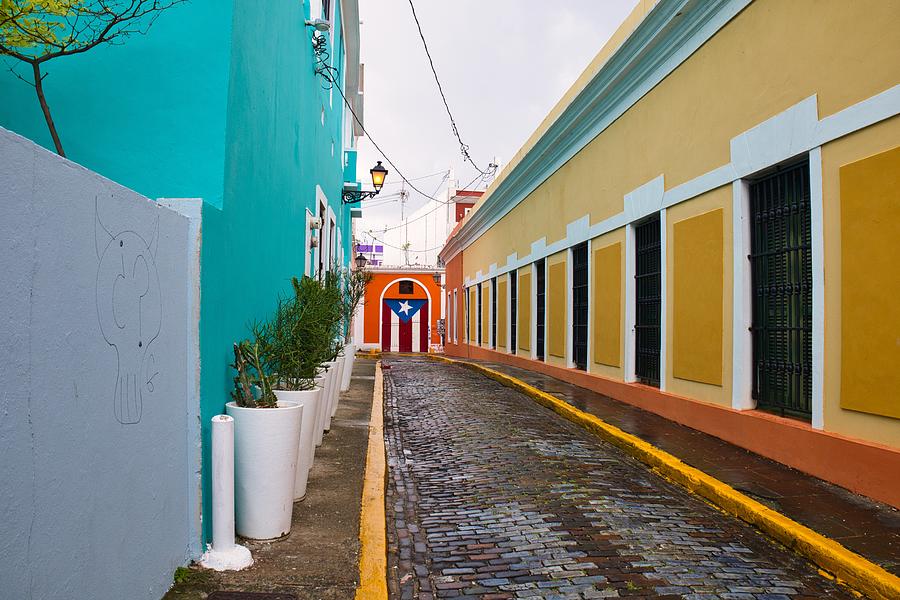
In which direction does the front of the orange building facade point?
toward the camera

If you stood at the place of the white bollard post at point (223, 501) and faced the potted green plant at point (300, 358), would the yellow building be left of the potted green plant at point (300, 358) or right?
right

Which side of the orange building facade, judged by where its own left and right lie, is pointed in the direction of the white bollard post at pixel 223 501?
front

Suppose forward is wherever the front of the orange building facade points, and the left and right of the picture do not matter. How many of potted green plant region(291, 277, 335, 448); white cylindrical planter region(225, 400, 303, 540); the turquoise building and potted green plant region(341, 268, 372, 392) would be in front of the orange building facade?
4

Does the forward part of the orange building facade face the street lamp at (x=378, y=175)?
yes

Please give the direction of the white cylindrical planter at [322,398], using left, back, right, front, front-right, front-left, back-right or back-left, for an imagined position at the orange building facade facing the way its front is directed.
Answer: front

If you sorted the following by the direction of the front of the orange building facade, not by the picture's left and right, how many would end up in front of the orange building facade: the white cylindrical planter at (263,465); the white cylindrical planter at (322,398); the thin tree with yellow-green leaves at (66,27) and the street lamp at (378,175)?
4

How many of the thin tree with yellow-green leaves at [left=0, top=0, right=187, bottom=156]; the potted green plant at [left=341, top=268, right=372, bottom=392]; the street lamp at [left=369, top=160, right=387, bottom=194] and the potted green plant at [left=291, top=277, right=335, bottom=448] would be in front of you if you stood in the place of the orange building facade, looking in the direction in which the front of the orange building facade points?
4

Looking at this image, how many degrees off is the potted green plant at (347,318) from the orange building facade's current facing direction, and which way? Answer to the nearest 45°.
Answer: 0° — it already faces it

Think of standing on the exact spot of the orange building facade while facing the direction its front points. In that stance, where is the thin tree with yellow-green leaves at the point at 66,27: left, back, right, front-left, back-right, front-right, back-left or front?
front

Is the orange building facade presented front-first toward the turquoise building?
yes

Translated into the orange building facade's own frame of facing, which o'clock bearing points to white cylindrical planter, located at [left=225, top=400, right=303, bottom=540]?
The white cylindrical planter is roughly at 12 o'clock from the orange building facade.

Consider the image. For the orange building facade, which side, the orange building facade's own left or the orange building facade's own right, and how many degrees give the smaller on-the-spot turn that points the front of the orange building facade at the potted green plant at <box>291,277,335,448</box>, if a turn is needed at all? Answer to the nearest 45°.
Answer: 0° — it already faces it

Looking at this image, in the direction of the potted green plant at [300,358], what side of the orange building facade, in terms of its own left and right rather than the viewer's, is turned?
front
